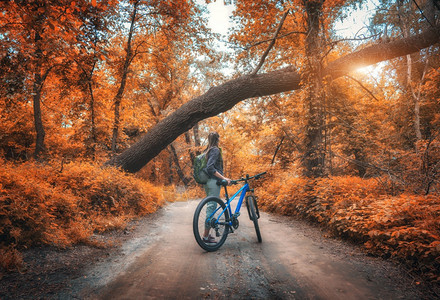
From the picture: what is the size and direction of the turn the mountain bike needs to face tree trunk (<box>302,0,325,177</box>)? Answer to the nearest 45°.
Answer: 0° — it already faces it

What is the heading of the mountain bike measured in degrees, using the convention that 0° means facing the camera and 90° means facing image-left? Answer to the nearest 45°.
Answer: approximately 225°
